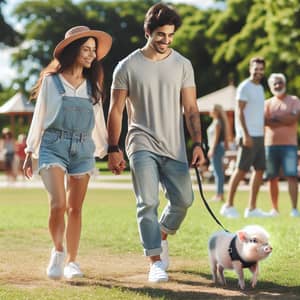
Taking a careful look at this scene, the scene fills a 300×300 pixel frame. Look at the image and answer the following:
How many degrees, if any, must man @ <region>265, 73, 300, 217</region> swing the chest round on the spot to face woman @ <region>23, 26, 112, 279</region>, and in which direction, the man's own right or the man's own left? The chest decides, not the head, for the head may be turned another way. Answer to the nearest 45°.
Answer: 0° — they already face them

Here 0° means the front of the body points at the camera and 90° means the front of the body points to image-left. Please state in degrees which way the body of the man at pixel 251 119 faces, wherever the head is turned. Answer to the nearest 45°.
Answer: approximately 315°

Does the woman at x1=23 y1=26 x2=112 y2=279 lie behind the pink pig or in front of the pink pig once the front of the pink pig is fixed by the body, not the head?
behind

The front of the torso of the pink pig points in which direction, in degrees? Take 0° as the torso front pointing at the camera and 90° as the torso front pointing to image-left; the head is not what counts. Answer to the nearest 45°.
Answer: approximately 315°

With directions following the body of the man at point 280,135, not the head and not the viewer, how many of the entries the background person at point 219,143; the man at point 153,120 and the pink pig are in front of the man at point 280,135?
2

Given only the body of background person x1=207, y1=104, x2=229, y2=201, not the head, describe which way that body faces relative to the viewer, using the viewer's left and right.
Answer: facing to the left of the viewer

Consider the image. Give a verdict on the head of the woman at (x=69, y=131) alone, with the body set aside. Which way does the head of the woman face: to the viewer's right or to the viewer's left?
to the viewer's right

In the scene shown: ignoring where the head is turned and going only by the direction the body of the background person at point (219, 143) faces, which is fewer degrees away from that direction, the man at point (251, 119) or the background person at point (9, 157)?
the background person

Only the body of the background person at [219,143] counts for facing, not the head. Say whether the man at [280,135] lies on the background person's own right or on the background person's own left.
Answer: on the background person's own left

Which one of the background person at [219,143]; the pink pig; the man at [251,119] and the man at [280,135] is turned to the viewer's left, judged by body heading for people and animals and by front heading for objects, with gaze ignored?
the background person

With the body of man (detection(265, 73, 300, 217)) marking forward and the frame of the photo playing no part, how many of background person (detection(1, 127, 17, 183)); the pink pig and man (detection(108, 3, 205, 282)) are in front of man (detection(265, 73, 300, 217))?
2

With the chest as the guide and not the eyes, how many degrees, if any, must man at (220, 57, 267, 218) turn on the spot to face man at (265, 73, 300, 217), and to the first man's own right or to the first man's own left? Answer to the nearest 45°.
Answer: approximately 90° to the first man's own left
